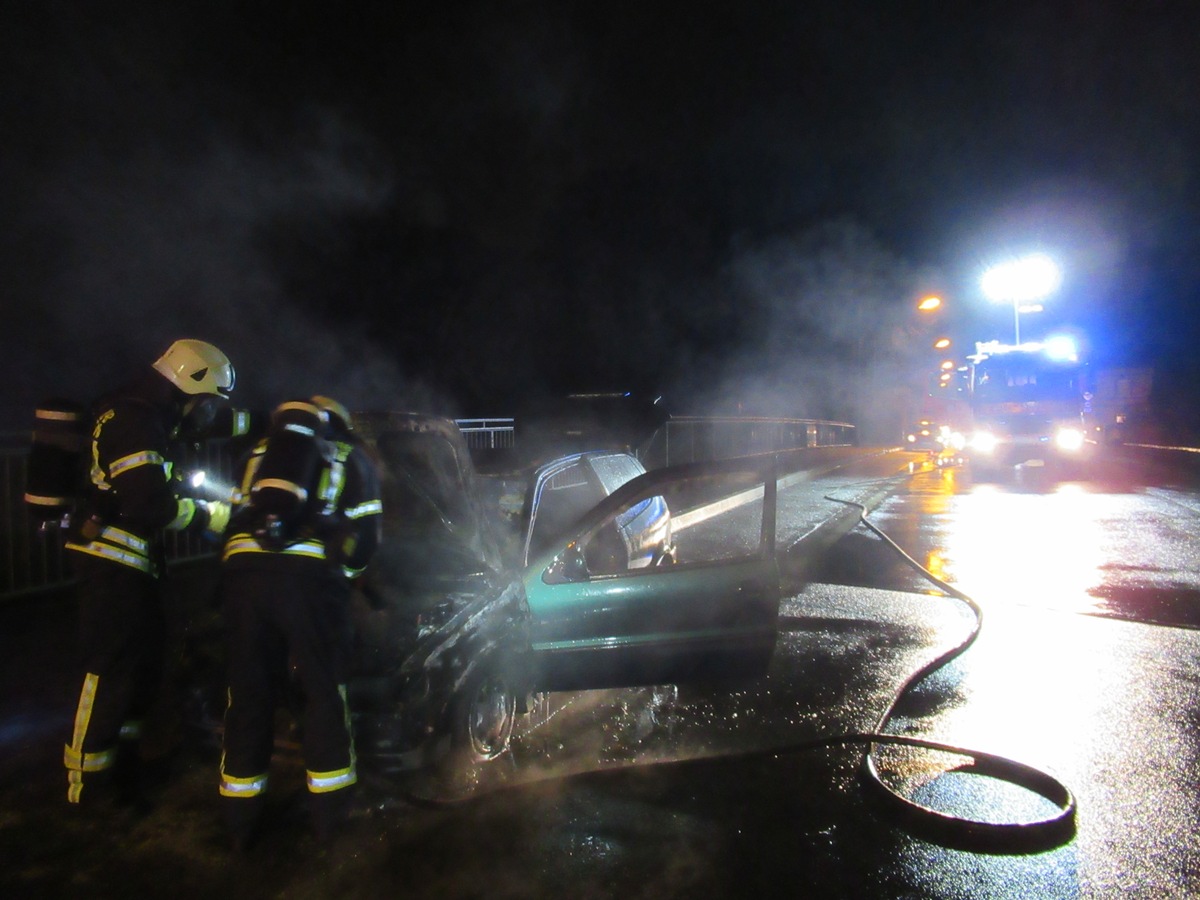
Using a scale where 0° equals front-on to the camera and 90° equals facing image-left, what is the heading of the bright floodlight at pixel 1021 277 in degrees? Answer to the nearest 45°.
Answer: approximately 0°

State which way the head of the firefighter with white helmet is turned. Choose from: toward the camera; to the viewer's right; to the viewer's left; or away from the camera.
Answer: to the viewer's right

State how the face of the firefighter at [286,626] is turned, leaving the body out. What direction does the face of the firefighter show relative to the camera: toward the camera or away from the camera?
away from the camera

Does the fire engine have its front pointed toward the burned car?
yes

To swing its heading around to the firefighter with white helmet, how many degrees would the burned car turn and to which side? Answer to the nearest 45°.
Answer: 0° — it already faces them

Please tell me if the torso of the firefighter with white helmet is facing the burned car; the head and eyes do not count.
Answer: yes

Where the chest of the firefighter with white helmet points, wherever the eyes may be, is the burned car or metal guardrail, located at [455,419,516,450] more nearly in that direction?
the burned car

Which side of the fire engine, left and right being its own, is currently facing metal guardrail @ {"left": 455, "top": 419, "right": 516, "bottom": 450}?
front

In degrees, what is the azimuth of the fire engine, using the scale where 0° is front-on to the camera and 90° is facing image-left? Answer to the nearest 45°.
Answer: approximately 0°

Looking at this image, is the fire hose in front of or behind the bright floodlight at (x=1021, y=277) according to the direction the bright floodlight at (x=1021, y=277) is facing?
in front

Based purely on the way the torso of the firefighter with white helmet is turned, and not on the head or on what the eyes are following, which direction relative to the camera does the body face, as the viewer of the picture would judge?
to the viewer's right

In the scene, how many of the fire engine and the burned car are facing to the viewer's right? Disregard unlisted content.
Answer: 0
